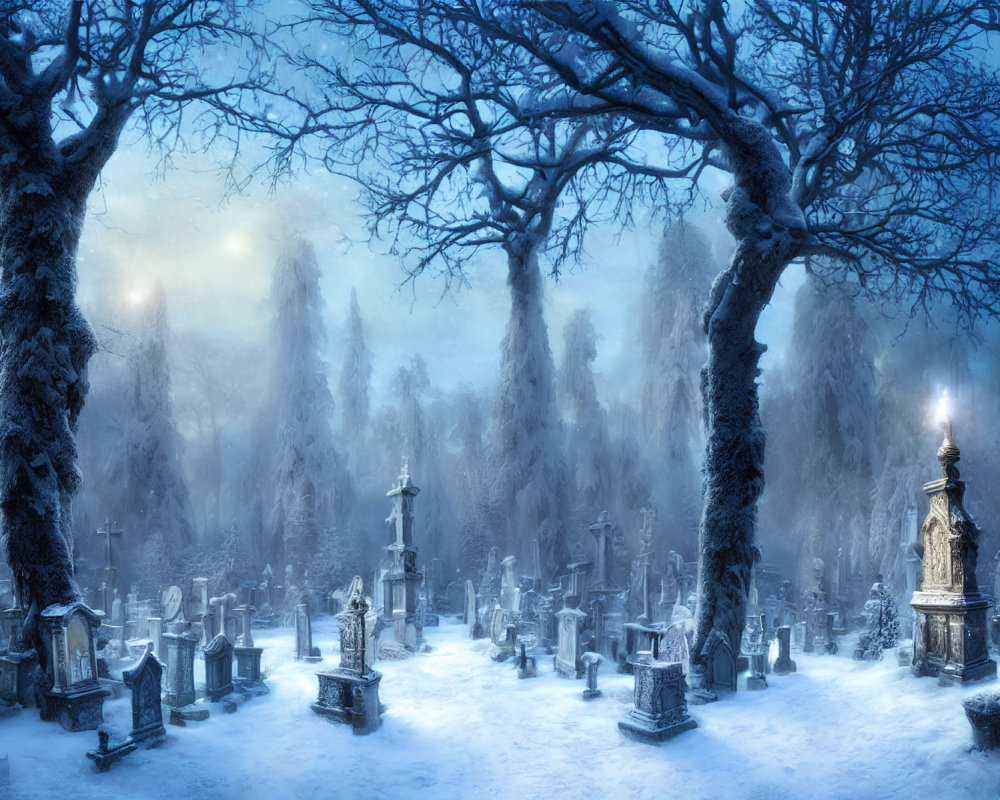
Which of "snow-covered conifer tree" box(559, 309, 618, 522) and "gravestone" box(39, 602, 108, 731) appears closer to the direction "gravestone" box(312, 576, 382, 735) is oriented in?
the gravestone

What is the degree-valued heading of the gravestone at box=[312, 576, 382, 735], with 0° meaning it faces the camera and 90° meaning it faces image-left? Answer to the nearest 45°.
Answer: approximately 45°

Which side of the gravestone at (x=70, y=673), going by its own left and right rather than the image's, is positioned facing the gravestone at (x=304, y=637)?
left

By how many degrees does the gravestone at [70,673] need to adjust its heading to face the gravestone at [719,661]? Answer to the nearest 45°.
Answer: approximately 45° to its left

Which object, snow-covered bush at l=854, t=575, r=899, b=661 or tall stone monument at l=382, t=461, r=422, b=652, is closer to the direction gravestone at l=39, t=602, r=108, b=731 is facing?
the snow-covered bush

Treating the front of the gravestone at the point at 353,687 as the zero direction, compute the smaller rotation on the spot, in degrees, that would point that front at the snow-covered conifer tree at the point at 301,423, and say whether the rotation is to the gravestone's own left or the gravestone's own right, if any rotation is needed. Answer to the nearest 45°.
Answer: approximately 135° to the gravestone's own right

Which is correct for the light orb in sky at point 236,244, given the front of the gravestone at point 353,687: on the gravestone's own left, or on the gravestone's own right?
on the gravestone's own right

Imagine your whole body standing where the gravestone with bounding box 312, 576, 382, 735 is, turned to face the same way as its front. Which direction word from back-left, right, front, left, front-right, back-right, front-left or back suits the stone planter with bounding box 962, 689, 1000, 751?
left

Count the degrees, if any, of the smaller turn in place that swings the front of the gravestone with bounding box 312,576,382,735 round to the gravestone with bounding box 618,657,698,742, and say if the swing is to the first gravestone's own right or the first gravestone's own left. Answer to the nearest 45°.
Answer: approximately 90° to the first gravestone's own left

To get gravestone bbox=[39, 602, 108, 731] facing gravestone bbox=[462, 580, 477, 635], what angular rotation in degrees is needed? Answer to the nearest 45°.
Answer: approximately 90° to its left
